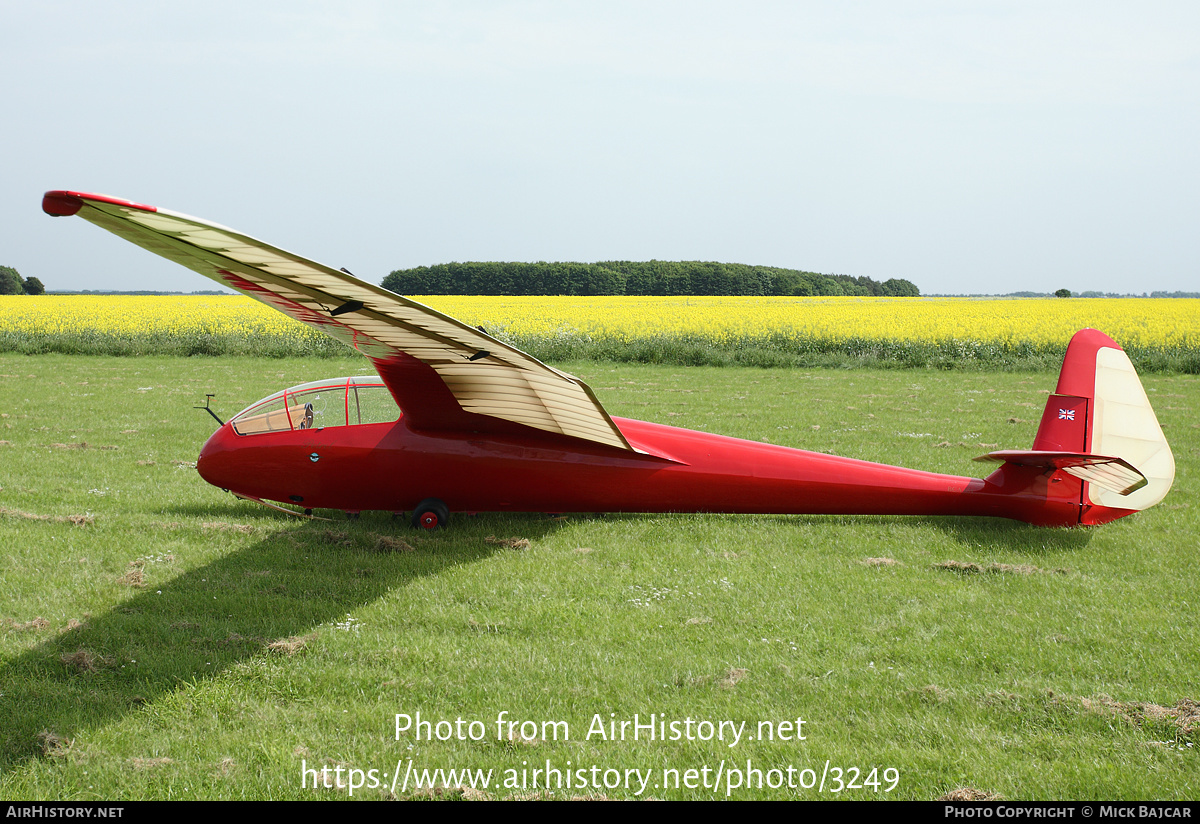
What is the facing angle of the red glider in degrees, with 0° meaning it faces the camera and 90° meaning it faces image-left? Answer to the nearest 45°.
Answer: approximately 90°
